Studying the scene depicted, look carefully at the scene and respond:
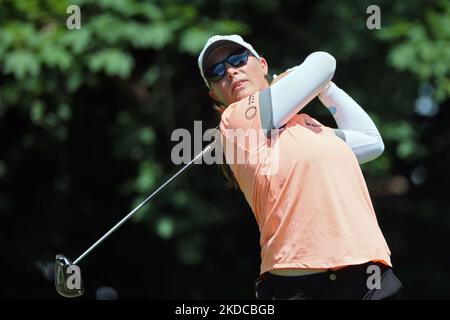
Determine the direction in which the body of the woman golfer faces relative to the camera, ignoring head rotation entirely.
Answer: toward the camera
